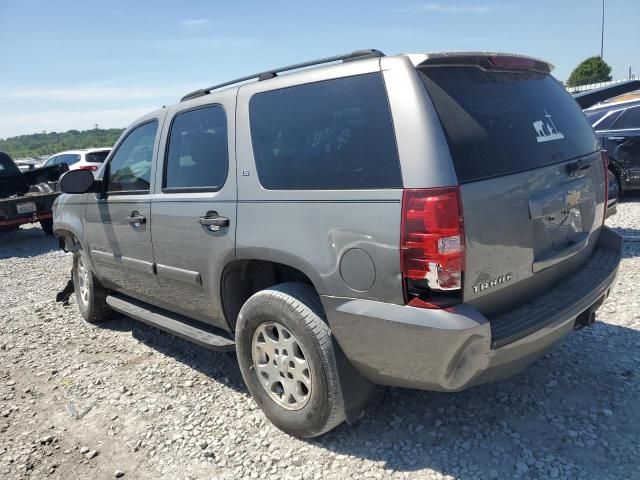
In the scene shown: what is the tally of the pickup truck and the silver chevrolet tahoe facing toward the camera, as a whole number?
0

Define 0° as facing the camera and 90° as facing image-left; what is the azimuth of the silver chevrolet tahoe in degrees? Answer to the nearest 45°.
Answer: approximately 135°

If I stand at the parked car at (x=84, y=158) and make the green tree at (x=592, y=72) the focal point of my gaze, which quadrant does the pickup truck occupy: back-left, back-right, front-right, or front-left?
back-right

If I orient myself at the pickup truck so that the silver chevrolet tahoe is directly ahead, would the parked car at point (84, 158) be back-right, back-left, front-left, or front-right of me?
back-left

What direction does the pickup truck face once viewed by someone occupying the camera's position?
facing away from the viewer and to the left of the viewer

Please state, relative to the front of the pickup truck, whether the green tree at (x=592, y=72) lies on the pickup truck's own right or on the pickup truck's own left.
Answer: on the pickup truck's own right

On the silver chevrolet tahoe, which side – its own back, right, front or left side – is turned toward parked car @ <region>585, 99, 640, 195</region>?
right
